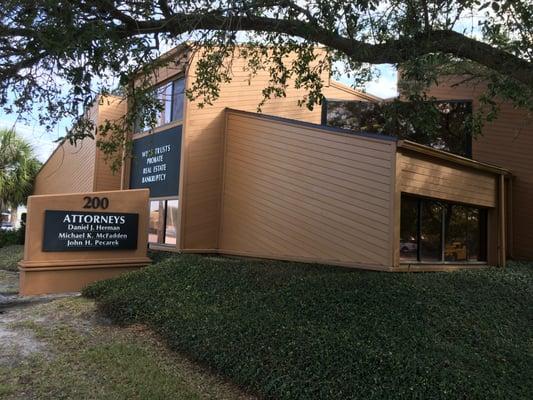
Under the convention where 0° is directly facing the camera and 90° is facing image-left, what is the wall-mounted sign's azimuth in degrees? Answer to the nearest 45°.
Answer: approximately 45°

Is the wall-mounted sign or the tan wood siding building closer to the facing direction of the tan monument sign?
the tan wood siding building

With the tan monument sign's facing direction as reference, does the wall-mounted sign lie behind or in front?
behind

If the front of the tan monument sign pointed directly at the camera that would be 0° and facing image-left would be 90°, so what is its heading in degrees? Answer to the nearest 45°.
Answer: approximately 0°

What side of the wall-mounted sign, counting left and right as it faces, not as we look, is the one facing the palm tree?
right

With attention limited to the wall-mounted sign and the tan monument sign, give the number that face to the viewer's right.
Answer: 0

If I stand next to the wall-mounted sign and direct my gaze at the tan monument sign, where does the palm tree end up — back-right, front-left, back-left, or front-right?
back-right

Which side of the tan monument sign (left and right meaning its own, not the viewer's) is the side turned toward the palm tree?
back

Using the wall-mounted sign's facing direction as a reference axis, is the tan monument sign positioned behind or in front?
in front
